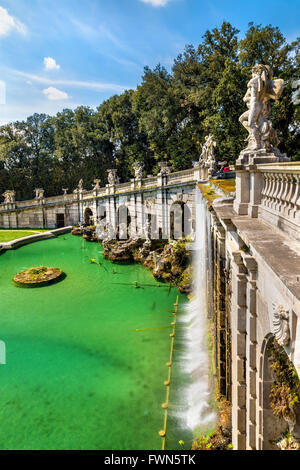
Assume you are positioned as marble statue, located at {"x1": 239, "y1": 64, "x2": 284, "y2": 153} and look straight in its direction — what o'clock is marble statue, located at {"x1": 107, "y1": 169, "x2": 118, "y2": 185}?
marble statue, located at {"x1": 107, "y1": 169, "x2": 118, "y2": 185} is roughly at 2 o'clock from marble statue, located at {"x1": 239, "y1": 64, "x2": 284, "y2": 153}.

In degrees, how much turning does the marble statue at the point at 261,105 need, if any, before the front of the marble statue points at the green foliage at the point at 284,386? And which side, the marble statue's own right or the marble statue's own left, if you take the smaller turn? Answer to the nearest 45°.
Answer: approximately 90° to the marble statue's own left

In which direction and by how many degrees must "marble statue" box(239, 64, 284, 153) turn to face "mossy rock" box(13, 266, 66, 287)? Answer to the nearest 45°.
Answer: approximately 45° to its right

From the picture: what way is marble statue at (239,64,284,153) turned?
to the viewer's left

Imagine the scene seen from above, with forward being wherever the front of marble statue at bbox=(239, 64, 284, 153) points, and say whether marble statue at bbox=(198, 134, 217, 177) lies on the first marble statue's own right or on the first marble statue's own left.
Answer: on the first marble statue's own right
